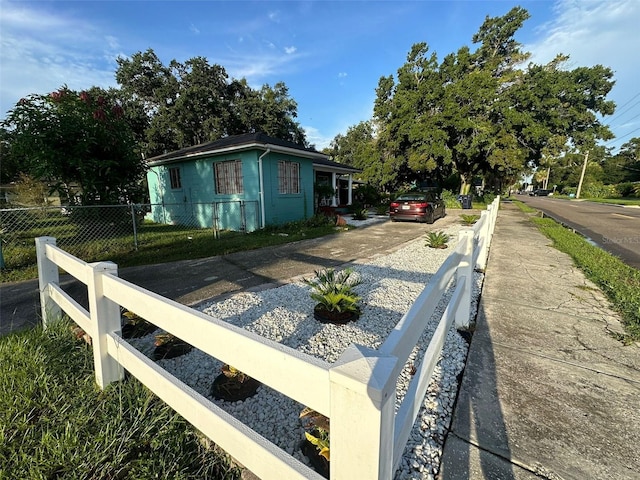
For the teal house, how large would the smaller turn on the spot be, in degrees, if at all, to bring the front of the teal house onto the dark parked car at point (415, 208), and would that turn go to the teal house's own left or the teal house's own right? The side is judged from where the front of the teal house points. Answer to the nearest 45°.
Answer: approximately 45° to the teal house's own left

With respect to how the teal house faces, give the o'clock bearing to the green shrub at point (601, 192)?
The green shrub is roughly at 10 o'clock from the teal house.

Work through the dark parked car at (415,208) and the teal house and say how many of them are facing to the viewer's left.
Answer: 0

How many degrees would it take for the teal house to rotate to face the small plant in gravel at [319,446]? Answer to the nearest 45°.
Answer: approximately 45° to its right

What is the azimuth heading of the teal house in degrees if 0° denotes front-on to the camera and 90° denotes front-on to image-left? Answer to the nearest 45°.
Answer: approximately 315°

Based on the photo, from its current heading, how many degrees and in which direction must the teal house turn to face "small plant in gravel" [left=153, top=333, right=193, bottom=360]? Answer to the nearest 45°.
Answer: approximately 45° to its right
